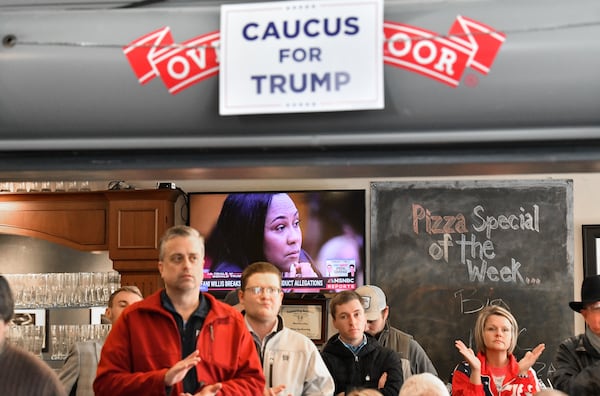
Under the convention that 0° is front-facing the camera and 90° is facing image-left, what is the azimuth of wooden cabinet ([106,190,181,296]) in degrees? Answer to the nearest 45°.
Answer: approximately 0°

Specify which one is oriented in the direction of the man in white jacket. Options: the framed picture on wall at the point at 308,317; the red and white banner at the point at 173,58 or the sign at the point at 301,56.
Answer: the framed picture on wall

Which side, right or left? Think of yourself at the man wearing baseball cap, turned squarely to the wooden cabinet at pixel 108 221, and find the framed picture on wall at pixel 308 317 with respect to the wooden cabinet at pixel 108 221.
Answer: right

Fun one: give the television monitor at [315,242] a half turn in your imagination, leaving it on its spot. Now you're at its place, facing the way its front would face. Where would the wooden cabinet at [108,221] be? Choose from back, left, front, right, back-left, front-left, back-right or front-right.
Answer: left

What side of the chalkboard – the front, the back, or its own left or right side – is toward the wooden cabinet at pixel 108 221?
right

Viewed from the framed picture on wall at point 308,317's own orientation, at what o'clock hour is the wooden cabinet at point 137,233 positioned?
The wooden cabinet is roughly at 3 o'clock from the framed picture on wall.

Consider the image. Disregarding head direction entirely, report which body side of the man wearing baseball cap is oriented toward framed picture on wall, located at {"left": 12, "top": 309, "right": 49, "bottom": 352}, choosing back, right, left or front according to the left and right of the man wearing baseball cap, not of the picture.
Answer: right
